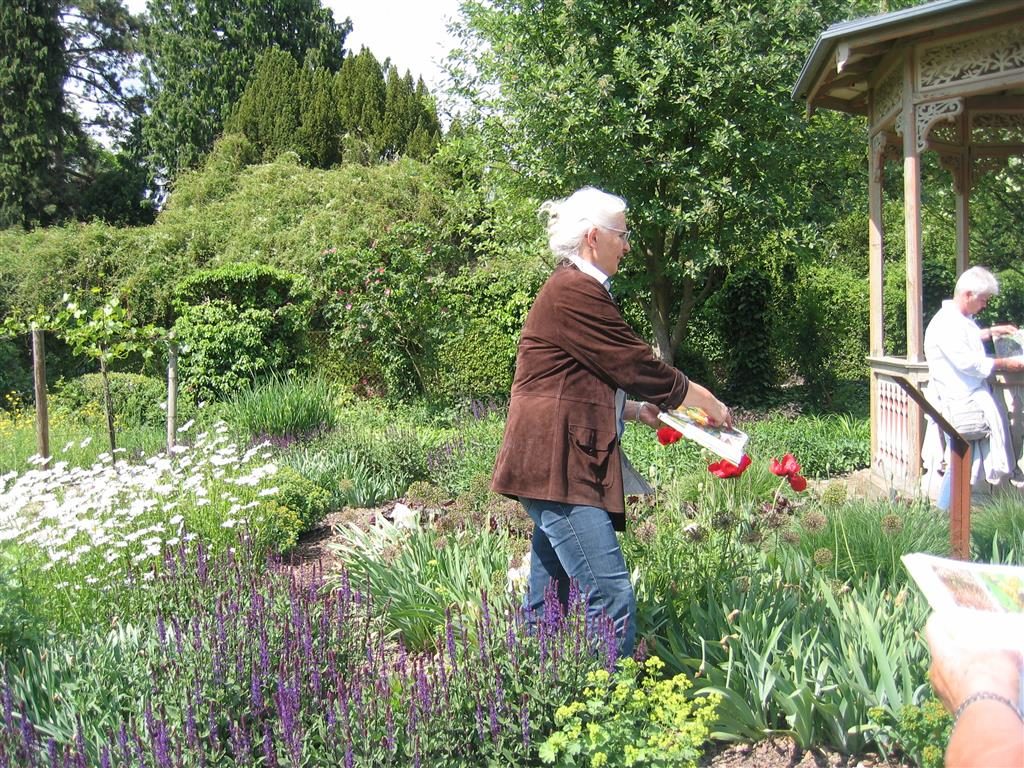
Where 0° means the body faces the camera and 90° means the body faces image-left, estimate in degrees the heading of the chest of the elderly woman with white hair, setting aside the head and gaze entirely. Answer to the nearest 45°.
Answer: approximately 270°

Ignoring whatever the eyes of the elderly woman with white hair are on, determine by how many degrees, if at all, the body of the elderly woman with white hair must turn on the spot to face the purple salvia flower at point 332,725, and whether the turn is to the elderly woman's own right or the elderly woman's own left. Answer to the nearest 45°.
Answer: approximately 135° to the elderly woman's own right

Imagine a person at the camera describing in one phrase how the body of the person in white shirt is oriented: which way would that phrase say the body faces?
to the viewer's right

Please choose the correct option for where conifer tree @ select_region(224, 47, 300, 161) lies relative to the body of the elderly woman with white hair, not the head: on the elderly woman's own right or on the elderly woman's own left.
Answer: on the elderly woman's own left

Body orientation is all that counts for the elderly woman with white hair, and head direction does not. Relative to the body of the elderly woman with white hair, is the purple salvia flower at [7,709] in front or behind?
behind

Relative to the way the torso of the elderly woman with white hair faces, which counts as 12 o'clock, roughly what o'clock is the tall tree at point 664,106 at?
The tall tree is roughly at 9 o'clock from the elderly woman with white hair.

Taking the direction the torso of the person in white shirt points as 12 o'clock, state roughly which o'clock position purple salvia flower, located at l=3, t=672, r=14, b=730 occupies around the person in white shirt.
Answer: The purple salvia flower is roughly at 4 o'clock from the person in white shirt.

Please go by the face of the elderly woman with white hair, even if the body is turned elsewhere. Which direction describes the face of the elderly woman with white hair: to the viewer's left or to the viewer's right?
to the viewer's right

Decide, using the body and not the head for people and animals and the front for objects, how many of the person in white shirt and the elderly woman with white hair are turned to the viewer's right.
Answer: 2

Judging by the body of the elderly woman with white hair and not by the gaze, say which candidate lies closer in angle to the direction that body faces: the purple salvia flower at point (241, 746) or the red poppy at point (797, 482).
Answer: the red poppy

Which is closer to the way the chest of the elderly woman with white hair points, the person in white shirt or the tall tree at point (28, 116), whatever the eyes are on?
the person in white shirt

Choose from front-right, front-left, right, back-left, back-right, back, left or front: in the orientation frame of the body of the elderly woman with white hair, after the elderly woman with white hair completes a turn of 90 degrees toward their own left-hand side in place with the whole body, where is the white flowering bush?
front-left

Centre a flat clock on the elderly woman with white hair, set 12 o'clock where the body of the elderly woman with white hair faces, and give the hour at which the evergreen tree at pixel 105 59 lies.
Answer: The evergreen tree is roughly at 8 o'clock from the elderly woman with white hair.
